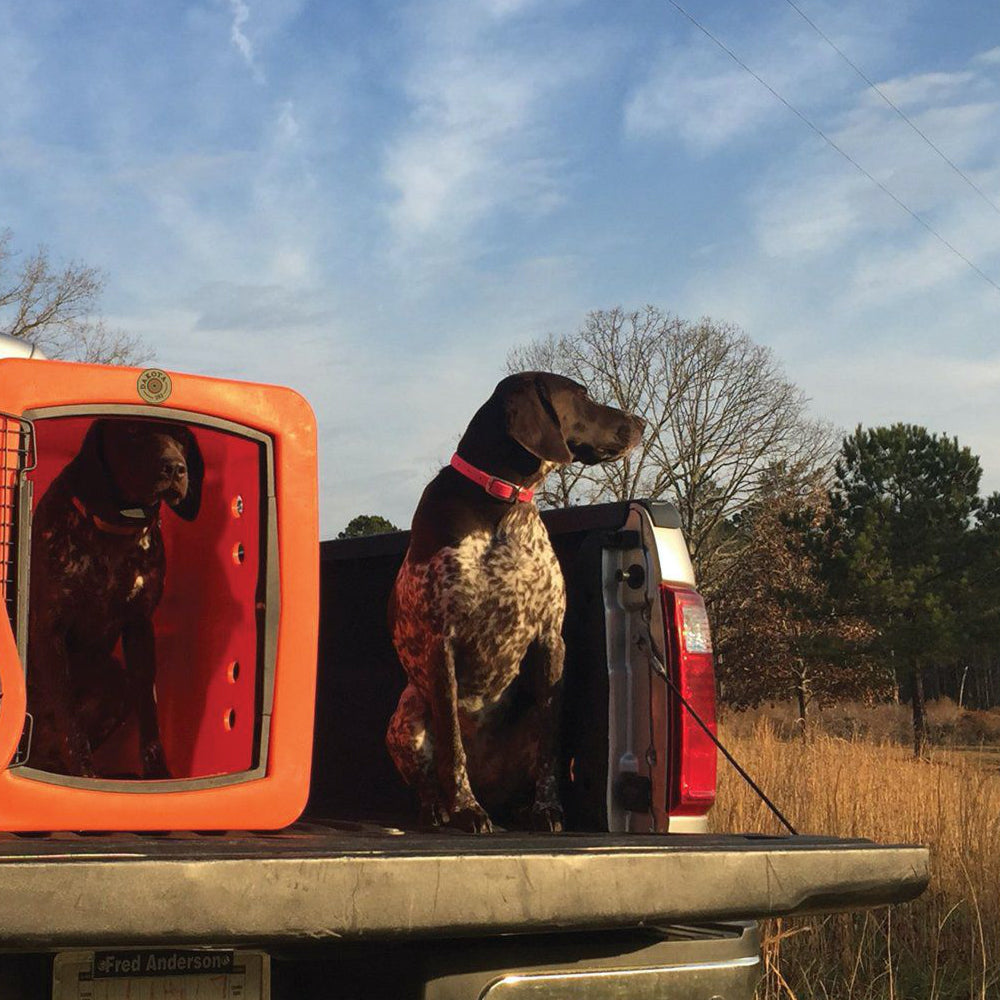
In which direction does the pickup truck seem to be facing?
away from the camera

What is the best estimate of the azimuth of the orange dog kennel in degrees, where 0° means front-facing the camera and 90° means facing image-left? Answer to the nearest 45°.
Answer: approximately 0°

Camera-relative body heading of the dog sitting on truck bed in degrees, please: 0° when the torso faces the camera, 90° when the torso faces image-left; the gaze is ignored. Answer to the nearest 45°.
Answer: approximately 315°

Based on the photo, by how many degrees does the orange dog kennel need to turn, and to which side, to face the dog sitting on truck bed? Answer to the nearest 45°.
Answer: approximately 135° to its left

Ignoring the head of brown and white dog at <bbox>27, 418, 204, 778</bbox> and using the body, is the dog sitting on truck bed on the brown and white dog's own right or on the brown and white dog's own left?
on the brown and white dog's own left

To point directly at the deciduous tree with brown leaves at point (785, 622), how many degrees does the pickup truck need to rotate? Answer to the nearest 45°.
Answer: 0° — it already faces it

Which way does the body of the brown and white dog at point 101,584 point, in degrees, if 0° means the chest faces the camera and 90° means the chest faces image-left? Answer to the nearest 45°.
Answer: approximately 315°

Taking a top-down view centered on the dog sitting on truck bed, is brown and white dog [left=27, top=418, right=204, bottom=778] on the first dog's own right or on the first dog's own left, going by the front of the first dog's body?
on the first dog's own right

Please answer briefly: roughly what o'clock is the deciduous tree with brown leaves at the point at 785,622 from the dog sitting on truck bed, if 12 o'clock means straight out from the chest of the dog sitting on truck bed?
The deciduous tree with brown leaves is roughly at 8 o'clock from the dog sitting on truck bed.
